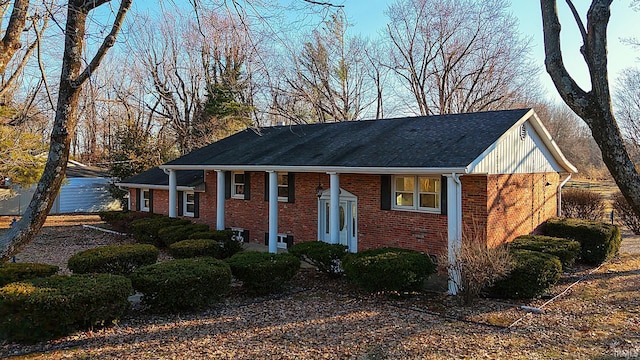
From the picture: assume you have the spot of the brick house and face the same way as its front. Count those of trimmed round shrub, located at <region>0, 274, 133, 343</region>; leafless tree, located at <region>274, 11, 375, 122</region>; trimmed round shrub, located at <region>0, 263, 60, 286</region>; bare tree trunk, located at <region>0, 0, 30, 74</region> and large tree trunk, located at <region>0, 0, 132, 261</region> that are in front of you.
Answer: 4

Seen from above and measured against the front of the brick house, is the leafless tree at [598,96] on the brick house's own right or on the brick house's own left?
on the brick house's own left

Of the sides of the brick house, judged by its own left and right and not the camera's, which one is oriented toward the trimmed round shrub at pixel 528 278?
left

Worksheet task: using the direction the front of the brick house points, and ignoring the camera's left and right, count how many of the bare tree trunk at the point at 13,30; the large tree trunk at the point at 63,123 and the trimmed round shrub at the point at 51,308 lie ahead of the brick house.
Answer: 3

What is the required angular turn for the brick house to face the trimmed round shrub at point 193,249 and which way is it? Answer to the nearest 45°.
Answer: approximately 45° to its right

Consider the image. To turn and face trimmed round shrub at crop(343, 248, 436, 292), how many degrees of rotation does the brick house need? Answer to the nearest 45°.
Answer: approximately 45° to its left

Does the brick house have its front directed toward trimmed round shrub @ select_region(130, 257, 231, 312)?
yes

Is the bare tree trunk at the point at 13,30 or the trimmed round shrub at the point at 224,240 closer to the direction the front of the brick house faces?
the bare tree trunk

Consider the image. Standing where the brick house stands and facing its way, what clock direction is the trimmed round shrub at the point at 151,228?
The trimmed round shrub is roughly at 2 o'clock from the brick house.

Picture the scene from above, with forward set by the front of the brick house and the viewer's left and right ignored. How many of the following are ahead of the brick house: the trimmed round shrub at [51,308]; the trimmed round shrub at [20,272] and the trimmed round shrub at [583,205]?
2

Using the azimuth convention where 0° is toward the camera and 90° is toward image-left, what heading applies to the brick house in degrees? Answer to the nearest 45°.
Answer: approximately 45°

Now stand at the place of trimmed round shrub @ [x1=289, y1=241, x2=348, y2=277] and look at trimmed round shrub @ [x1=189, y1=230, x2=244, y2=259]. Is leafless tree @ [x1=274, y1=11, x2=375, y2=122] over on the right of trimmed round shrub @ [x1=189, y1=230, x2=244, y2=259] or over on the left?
right
